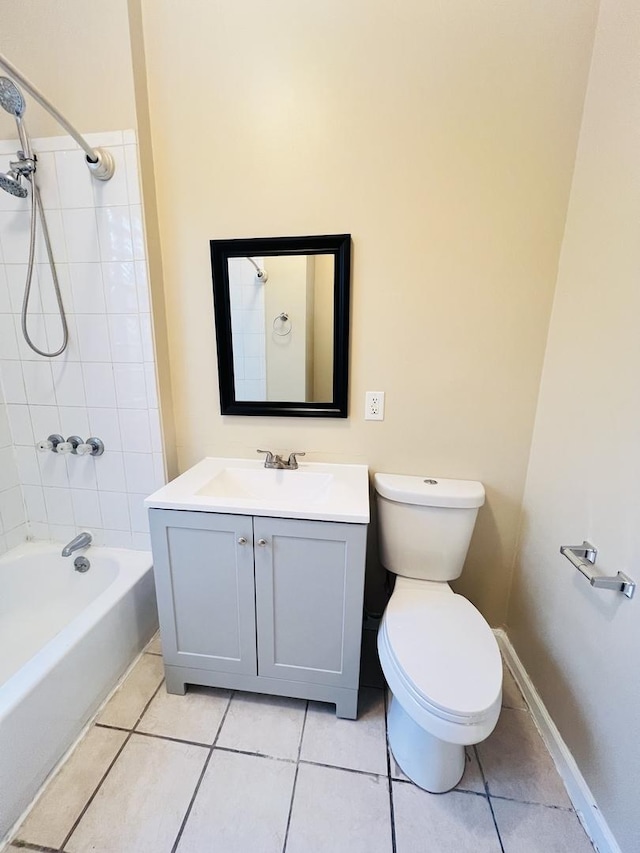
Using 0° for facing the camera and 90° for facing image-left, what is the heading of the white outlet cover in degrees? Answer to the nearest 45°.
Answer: approximately 0°

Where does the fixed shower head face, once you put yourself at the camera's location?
facing the viewer and to the left of the viewer

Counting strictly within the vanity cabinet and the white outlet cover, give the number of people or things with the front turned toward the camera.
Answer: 2

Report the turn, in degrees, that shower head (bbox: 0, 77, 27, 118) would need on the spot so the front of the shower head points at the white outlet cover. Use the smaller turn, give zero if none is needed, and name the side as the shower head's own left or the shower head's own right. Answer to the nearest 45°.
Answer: approximately 90° to the shower head's own left

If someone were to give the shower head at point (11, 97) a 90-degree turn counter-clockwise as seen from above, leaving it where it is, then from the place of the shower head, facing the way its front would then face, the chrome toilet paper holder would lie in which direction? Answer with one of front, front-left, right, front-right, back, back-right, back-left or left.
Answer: front
